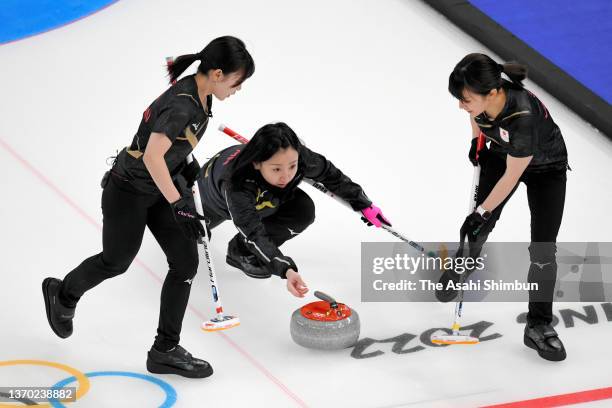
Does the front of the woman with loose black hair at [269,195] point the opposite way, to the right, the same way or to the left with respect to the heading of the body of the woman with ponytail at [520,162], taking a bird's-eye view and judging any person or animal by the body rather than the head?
to the left

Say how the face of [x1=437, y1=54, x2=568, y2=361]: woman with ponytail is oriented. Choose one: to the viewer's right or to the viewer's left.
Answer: to the viewer's left

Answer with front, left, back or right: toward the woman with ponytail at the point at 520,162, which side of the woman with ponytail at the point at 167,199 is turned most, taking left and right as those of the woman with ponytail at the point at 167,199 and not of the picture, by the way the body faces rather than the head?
front

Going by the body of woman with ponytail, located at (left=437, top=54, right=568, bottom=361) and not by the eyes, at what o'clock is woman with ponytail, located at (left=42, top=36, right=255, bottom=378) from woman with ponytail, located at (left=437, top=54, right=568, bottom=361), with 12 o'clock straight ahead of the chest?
woman with ponytail, located at (left=42, top=36, right=255, bottom=378) is roughly at 1 o'clock from woman with ponytail, located at (left=437, top=54, right=568, bottom=361).

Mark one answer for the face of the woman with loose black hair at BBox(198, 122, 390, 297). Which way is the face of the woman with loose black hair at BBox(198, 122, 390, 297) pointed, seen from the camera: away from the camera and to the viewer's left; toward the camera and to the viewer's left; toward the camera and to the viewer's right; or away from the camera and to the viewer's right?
toward the camera and to the viewer's right

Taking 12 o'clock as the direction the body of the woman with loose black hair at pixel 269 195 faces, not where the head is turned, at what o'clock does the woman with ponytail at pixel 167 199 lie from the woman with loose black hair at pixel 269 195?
the woman with ponytail at pixel 167 199 is roughly at 3 o'clock from the woman with loose black hair at pixel 269 195.

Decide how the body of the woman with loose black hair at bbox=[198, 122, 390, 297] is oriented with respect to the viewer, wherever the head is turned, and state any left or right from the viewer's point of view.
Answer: facing the viewer and to the right of the viewer

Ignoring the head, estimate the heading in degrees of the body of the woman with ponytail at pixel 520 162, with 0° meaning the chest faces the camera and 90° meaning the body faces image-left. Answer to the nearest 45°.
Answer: approximately 45°

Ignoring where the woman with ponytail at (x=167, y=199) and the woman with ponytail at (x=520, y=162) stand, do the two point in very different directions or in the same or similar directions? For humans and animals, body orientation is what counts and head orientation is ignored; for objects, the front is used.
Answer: very different directions

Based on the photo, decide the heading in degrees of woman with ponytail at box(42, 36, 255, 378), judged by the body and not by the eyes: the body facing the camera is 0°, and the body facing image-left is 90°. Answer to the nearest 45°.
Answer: approximately 270°

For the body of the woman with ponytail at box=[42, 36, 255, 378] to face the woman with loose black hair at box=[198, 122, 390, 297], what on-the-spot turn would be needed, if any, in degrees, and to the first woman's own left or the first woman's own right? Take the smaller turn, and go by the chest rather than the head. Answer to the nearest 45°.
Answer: approximately 45° to the first woman's own left

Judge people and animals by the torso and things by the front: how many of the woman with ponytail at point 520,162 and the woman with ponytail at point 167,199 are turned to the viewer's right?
1
